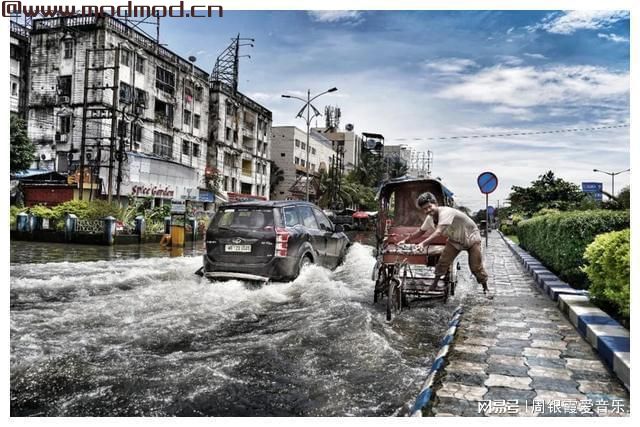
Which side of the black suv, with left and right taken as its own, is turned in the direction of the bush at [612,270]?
right

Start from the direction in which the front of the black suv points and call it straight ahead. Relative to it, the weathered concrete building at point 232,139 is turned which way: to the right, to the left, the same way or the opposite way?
to the right

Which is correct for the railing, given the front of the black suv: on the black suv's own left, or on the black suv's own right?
on the black suv's own left

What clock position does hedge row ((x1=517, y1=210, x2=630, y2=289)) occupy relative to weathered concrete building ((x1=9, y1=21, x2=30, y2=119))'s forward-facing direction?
The hedge row is roughly at 1 o'clock from the weathered concrete building.

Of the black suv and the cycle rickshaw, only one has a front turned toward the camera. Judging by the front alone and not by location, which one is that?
the cycle rickshaw

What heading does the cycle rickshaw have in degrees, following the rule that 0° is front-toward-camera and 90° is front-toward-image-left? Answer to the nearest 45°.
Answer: approximately 0°

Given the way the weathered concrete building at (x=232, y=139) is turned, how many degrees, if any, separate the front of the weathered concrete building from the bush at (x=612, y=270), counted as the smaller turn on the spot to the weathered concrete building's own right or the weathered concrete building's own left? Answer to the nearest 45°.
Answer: approximately 45° to the weathered concrete building's own right

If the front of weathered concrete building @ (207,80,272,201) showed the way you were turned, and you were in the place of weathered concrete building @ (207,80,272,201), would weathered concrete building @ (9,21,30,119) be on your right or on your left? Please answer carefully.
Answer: on your right

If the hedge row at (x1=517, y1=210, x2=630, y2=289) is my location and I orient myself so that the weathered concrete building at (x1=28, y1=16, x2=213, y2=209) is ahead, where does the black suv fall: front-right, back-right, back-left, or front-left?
front-left

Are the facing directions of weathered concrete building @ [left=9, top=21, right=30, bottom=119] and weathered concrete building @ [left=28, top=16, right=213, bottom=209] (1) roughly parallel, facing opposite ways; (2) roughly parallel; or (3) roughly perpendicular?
roughly parallel

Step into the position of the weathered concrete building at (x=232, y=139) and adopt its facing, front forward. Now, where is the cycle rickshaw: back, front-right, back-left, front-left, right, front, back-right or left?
front-right

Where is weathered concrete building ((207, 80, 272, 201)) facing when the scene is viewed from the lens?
facing the viewer and to the right of the viewer

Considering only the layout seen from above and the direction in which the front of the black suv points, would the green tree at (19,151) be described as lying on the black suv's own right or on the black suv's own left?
on the black suv's own left

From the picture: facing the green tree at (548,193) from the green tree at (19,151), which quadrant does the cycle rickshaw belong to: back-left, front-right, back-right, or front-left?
front-right

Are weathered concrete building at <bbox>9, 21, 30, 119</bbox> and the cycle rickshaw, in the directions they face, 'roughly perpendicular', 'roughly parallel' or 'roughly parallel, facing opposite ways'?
roughly perpendicular
